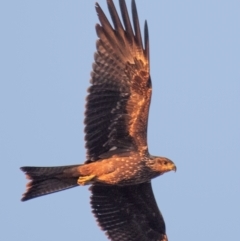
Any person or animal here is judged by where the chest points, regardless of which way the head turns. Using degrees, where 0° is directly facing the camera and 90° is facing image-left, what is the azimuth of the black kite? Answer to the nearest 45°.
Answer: approximately 270°
